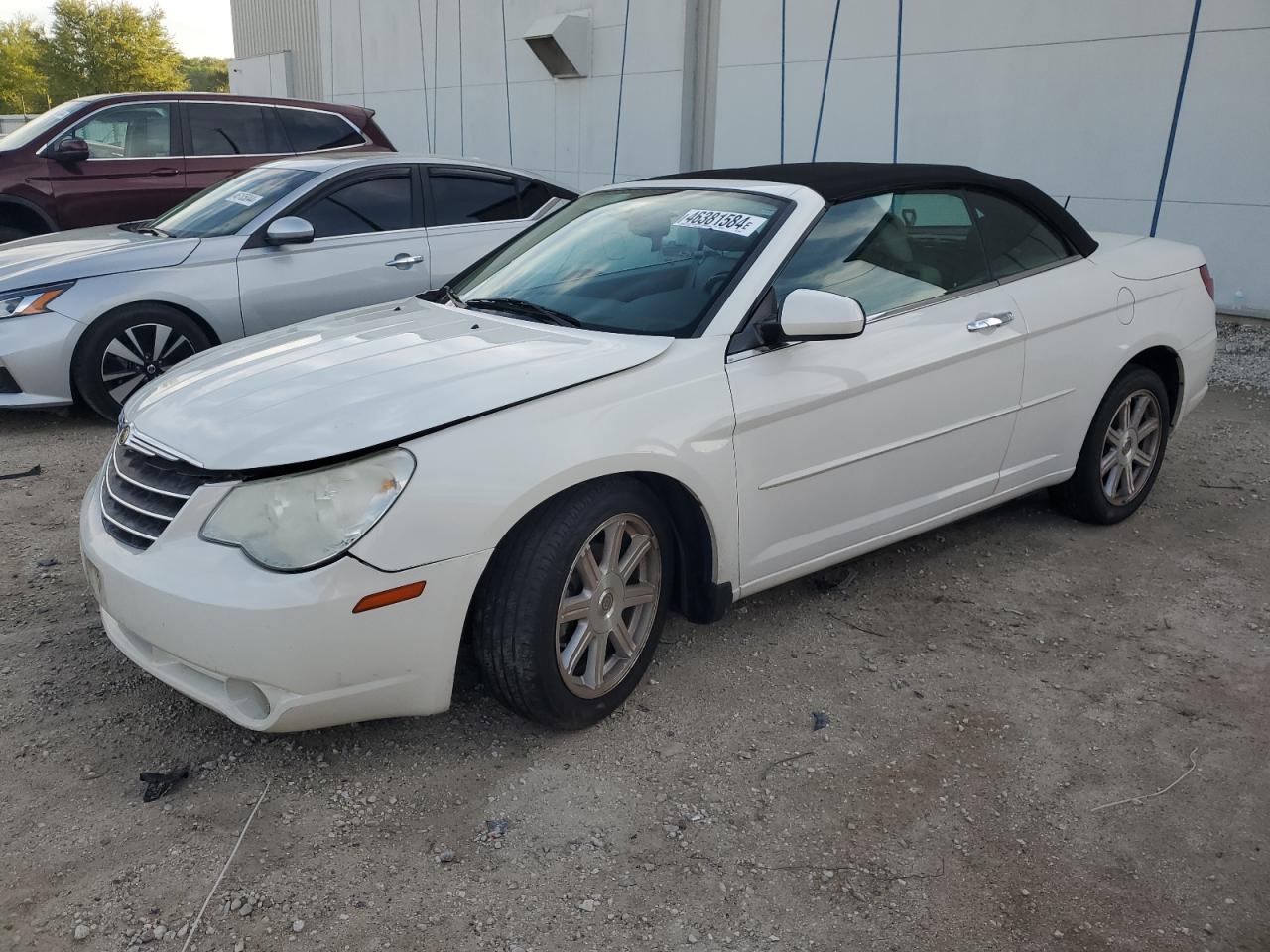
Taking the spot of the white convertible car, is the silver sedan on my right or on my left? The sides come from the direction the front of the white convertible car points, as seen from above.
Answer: on my right

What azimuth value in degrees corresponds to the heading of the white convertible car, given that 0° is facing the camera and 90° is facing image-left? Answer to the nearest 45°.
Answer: approximately 45°

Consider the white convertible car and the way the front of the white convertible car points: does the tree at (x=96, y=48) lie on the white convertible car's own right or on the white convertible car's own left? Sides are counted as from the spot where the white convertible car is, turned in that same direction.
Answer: on the white convertible car's own right
